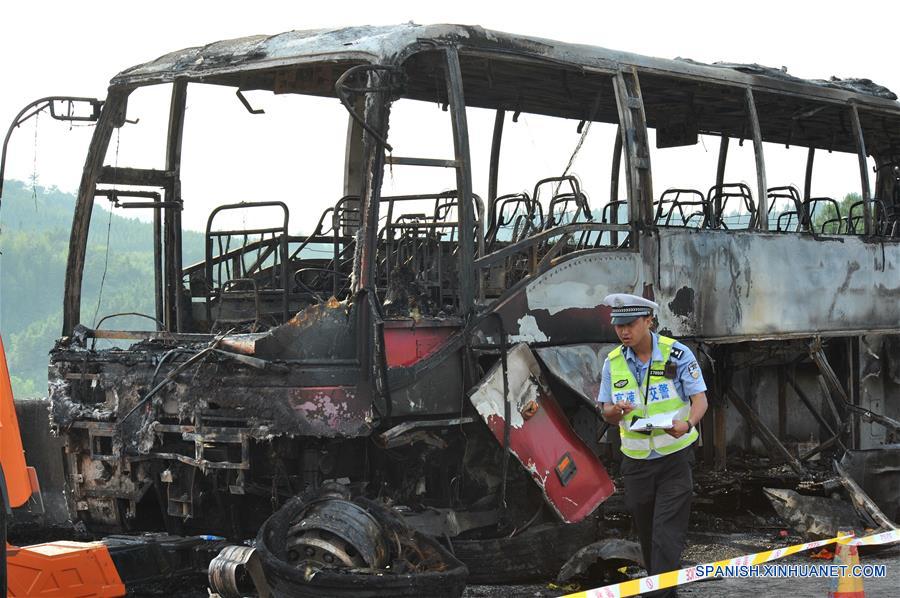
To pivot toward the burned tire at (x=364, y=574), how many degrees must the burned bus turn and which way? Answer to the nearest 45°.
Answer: approximately 45° to its left

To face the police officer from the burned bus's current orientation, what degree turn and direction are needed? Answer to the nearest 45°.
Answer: approximately 90° to its left

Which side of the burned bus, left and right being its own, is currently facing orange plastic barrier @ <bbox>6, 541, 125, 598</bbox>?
front

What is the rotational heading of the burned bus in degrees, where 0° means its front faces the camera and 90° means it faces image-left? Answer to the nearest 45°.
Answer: approximately 45°

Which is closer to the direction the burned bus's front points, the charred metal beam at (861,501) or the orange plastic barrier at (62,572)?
the orange plastic barrier

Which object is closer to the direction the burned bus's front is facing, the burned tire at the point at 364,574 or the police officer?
the burned tire

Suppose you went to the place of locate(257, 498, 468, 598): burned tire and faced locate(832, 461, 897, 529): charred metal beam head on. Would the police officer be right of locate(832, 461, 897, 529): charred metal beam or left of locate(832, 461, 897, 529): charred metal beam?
right

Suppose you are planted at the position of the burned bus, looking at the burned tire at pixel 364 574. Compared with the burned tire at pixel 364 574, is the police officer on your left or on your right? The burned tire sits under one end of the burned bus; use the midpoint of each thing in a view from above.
left
